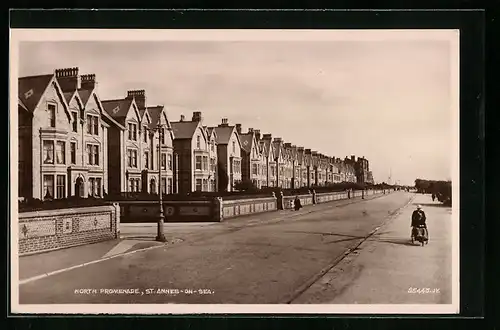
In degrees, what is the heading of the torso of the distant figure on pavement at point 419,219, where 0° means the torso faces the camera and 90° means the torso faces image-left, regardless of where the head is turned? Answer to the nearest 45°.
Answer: approximately 0°

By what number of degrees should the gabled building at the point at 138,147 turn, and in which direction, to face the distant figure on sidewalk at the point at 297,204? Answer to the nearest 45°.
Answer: approximately 45° to its left

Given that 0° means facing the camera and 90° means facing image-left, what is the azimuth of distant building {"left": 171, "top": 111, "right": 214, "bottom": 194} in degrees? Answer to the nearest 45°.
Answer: approximately 315°

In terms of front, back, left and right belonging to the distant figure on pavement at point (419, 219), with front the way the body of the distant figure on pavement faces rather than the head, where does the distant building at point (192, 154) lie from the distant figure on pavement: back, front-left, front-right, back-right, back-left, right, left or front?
right

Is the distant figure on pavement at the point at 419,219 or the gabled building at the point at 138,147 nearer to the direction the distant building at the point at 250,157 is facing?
the distant figure on pavement

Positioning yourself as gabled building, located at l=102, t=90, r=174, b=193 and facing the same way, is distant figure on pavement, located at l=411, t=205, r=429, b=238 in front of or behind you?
in front
